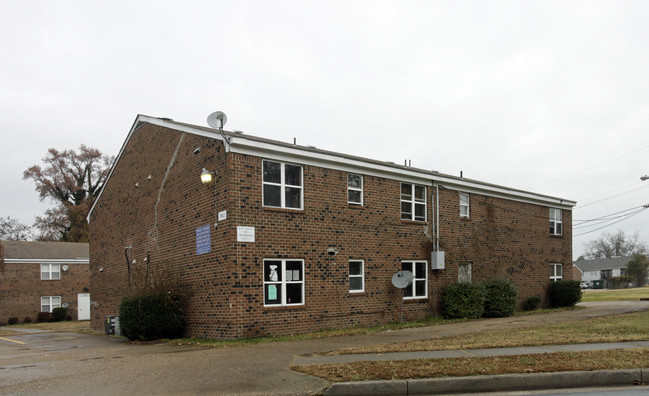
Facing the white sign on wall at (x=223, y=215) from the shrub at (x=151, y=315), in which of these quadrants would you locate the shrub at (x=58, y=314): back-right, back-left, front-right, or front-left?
back-left

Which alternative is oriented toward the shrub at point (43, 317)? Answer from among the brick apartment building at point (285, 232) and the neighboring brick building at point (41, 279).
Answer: the neighboring brick building

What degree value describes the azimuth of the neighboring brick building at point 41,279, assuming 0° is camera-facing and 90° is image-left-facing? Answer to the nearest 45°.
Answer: approximately 0°

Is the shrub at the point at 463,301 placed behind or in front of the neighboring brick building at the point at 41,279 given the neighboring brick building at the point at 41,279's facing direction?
in front
